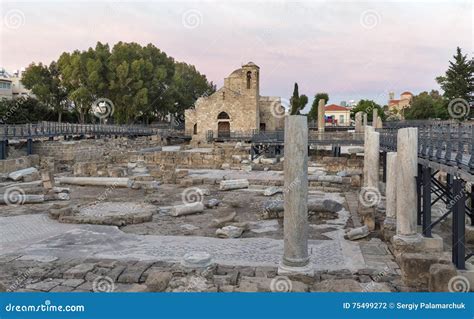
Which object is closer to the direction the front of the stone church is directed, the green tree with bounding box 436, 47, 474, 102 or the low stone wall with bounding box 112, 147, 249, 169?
the low stone wall

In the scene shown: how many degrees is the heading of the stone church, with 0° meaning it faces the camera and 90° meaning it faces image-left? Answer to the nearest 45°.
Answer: approximately 0°

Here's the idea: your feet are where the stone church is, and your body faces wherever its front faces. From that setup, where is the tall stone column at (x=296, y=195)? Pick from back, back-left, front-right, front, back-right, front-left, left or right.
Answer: front

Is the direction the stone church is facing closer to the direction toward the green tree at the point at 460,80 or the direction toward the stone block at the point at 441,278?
the stone block

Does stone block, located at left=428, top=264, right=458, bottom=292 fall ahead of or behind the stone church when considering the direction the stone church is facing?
ahead

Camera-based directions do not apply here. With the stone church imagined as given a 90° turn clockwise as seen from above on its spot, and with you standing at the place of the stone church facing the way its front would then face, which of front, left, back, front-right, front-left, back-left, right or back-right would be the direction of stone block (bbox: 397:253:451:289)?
left

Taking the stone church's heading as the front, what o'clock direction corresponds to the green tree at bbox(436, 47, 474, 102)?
The green tree is roughly at 9 o'clock from the stone church.

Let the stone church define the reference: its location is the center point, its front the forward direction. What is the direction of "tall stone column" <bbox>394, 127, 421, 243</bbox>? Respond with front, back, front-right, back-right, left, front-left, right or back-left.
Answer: front

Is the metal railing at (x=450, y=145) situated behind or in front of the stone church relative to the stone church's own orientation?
in front

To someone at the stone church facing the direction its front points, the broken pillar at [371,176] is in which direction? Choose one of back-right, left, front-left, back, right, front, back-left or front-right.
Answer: front

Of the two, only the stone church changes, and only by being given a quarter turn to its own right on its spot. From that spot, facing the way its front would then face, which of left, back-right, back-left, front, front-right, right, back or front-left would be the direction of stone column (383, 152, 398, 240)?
left

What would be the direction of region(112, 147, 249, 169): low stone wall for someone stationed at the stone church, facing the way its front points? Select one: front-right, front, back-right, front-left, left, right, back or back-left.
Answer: front
